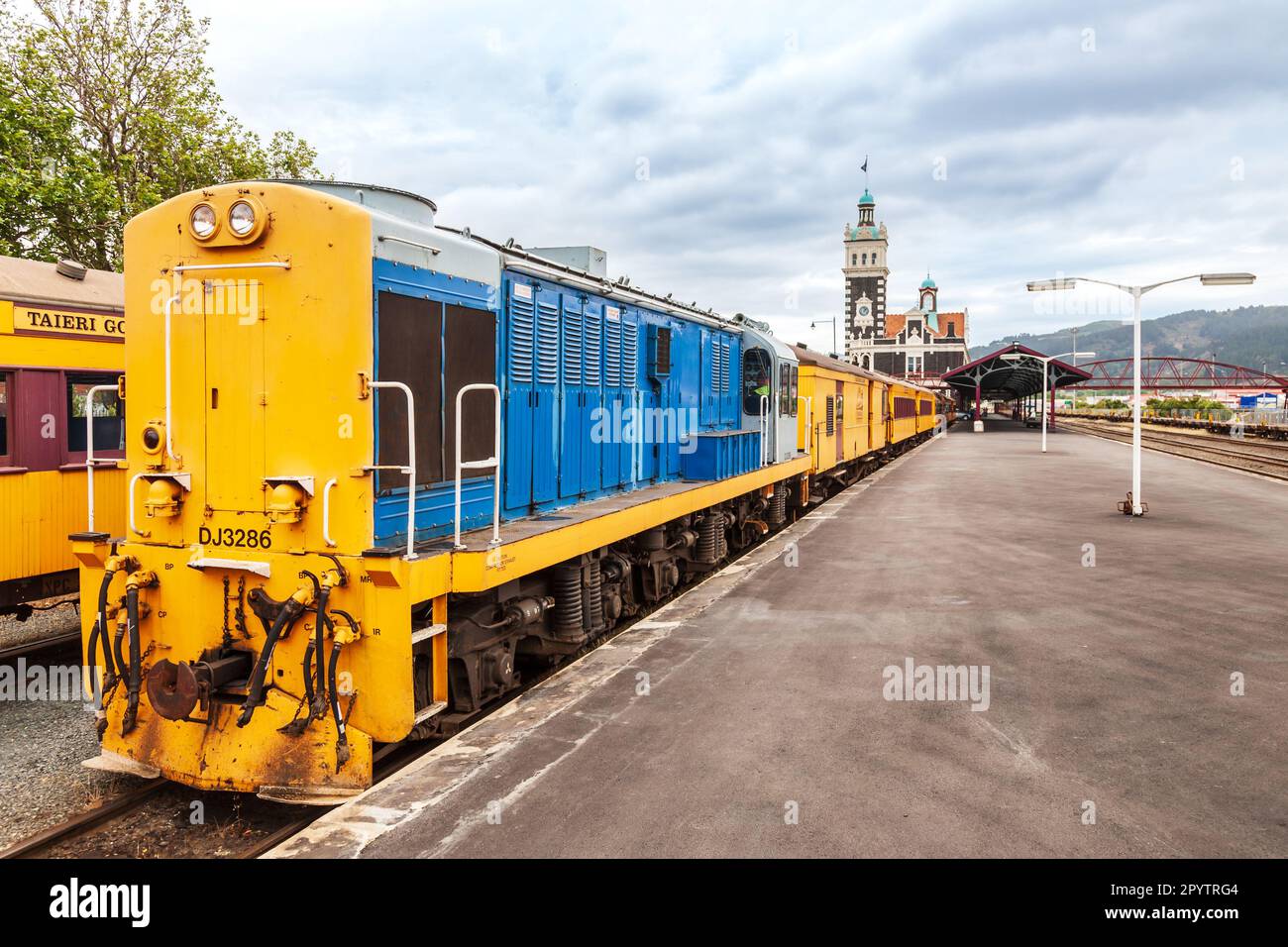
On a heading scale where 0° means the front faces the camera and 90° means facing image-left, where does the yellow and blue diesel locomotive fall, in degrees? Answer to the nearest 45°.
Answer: approximately 45°

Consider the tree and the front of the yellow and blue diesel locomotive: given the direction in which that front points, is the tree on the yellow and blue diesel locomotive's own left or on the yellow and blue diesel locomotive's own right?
on the yellow and blue diesel locomotive's own right
